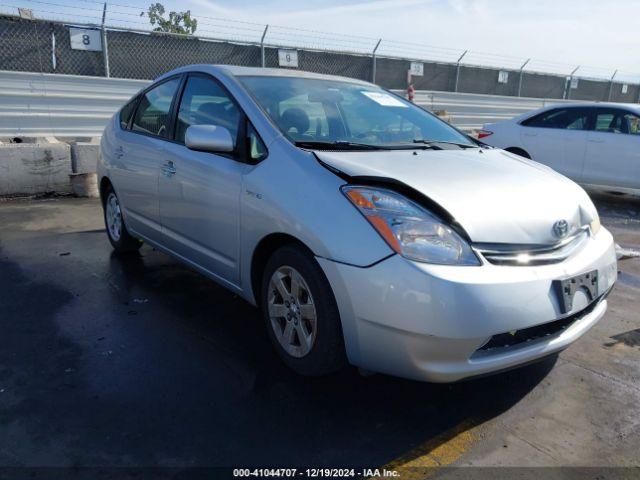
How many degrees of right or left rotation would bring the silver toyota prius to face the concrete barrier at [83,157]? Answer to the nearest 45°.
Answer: approximately 180°

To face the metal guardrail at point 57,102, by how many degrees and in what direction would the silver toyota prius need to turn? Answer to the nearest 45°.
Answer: approximately 180°

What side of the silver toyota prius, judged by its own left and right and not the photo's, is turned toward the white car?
left

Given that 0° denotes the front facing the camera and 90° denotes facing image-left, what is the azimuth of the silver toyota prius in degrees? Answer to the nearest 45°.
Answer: approximately 315°

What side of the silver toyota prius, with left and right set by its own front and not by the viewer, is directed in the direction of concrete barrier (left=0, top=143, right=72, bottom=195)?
back

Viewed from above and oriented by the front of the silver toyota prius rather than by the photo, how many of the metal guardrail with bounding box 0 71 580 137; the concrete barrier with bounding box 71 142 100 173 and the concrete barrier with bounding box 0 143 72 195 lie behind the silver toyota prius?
3

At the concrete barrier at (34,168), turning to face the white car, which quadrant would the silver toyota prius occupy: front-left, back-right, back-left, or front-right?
front-right
